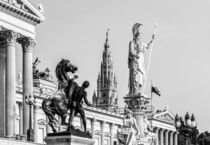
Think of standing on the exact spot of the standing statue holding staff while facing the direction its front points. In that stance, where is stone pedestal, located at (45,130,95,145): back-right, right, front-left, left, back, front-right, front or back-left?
front-right
